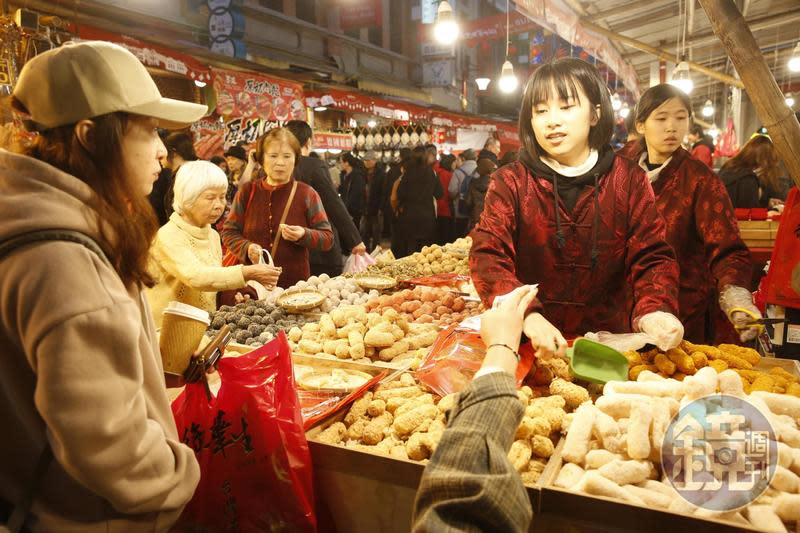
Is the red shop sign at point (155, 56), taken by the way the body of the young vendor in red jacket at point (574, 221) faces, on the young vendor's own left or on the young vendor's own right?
on the young vendor's own right

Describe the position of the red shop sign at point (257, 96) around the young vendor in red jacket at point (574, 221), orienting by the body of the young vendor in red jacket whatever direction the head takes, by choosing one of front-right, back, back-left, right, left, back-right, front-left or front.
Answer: back-right

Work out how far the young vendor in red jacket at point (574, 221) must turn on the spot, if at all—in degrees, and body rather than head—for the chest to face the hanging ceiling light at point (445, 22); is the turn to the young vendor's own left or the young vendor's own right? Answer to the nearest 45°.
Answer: approximately 180°

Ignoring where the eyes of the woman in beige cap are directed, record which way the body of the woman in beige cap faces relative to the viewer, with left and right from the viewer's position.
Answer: facing to the right of the viewer

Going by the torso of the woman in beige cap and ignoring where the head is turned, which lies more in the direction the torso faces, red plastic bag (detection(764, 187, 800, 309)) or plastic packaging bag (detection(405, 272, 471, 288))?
the red plastic bag

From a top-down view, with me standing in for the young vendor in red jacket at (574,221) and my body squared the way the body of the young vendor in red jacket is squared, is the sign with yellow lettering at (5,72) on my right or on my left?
on my right

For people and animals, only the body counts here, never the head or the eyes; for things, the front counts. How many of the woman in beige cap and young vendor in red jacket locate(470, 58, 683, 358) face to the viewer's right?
1

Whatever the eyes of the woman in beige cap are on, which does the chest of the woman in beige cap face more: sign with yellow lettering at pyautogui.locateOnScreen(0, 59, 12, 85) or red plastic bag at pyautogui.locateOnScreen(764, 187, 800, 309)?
the red plastic bag

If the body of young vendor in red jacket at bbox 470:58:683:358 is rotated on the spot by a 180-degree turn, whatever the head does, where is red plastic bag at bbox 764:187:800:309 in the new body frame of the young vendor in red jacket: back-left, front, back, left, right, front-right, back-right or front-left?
front-right

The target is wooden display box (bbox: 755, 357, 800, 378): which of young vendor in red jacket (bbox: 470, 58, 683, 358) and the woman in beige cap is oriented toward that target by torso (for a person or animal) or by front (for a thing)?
the woman in beige cap

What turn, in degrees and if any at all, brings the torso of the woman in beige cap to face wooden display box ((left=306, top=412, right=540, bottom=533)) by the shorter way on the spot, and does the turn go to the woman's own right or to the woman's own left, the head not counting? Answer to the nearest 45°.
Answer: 0° — they already face it

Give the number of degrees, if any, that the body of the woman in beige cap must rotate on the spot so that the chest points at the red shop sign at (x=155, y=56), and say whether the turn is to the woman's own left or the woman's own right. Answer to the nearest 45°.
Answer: approximately 90° to the woman's own left

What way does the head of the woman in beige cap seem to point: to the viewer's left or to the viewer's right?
to the viewer's right

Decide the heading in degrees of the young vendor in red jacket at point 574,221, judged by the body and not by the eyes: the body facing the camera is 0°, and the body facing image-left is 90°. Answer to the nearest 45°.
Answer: approximately 0°

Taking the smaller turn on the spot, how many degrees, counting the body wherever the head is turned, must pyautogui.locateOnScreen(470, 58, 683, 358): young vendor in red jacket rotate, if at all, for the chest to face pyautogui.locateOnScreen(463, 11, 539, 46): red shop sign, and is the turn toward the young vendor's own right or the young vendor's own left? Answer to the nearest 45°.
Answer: approximately 180°
